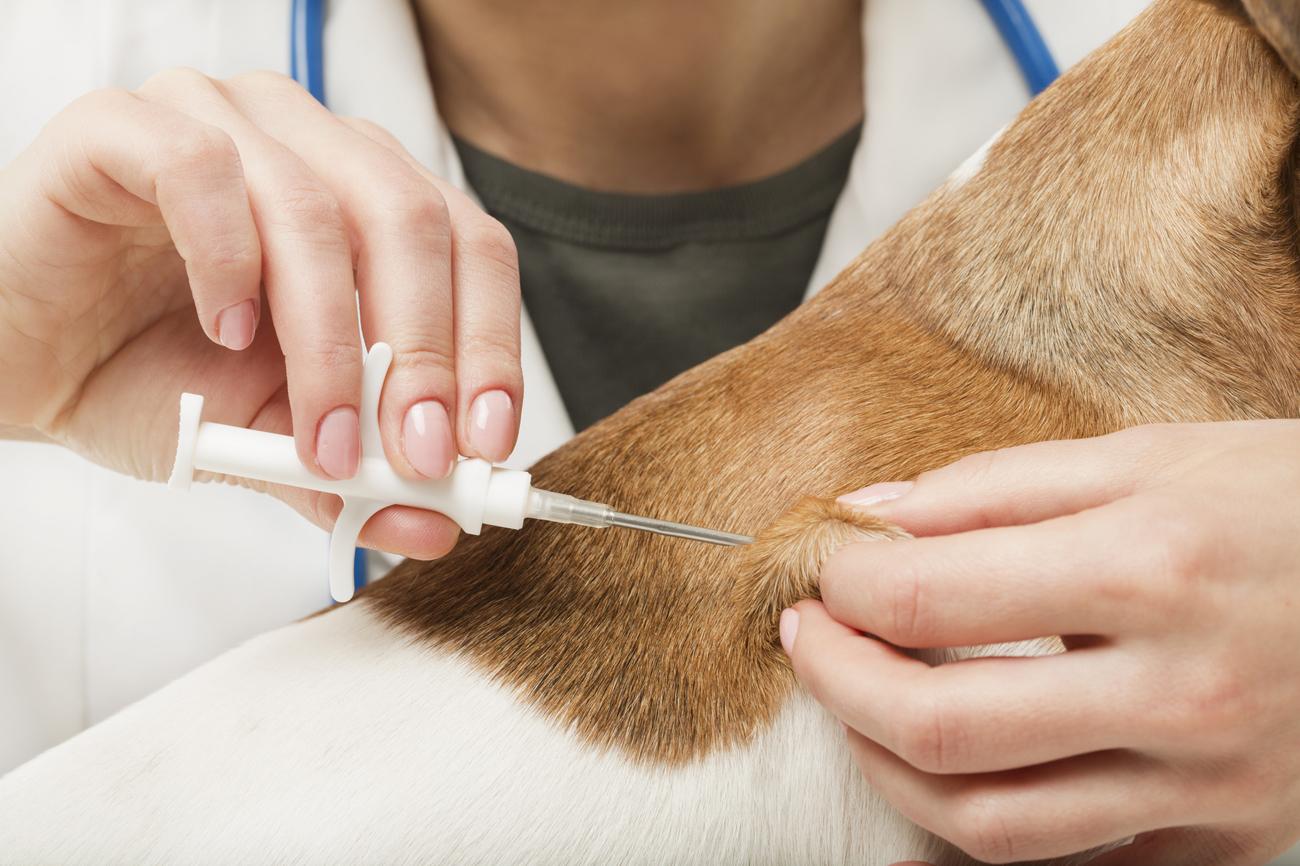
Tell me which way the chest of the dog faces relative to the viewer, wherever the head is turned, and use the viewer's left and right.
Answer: facing to the right of the viewer
